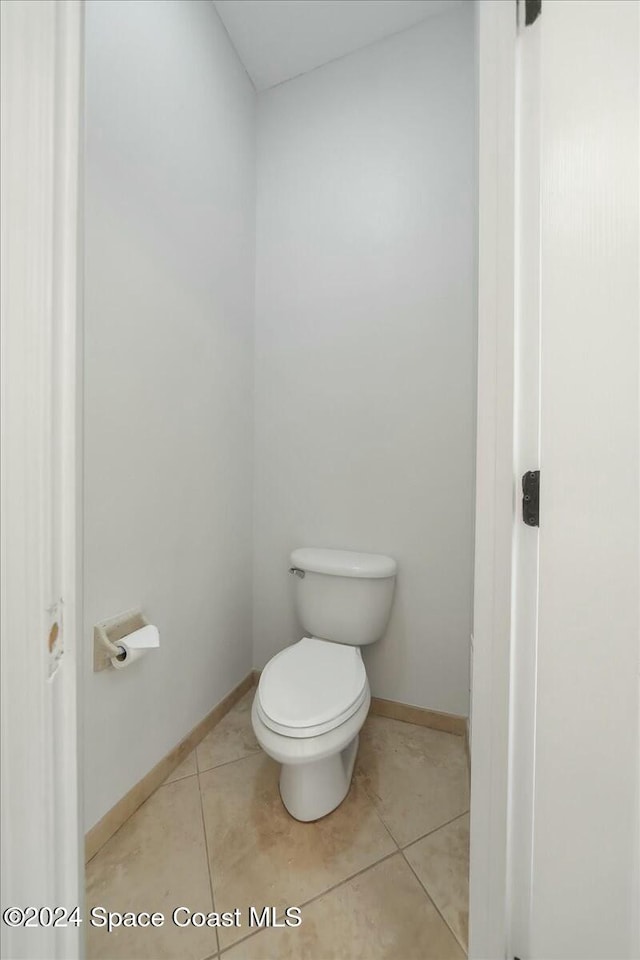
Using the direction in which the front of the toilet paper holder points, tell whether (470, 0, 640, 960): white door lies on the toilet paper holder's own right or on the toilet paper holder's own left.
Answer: on the toilet paper holder's own right

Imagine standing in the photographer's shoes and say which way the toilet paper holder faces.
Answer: facing to the right of the viewer
